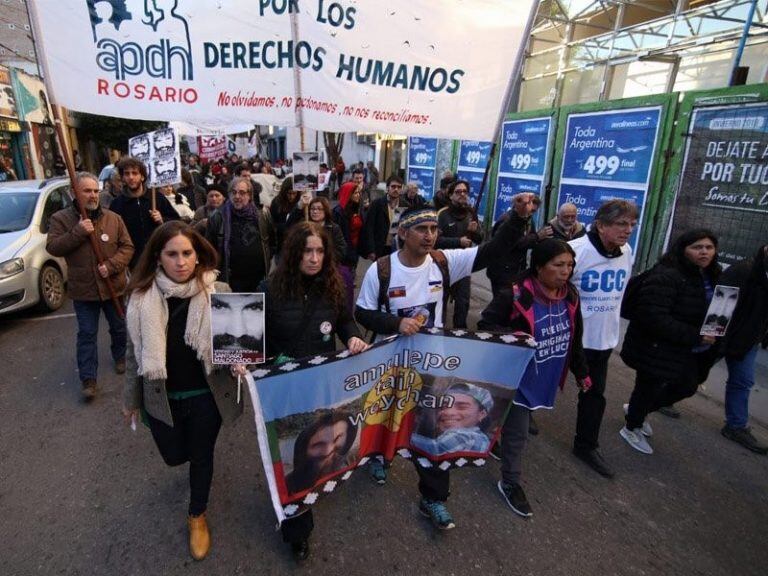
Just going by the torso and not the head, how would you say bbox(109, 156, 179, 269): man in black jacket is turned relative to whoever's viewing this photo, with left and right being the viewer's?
facing the viewer

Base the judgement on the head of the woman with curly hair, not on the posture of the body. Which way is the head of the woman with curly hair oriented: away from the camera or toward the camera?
toward the camera

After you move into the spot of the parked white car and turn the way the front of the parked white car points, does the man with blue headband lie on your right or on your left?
on your left

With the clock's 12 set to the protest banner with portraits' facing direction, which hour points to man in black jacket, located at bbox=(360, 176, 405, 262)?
The man in black jacket is roughly at 6 o'clock from the protest banner with portraits.

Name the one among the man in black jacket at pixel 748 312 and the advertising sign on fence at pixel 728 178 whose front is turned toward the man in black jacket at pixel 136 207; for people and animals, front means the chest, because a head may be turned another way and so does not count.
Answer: the advertising sign on fence

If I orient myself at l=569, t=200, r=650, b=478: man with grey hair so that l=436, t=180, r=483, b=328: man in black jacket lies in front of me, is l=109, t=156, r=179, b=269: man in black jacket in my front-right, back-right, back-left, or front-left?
front-left

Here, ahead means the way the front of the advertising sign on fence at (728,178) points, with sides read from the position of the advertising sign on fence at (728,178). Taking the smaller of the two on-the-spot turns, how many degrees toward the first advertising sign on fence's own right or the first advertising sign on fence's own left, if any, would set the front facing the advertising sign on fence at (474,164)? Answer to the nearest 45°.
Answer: approximately 90° to the first advertising sign on fence's own right

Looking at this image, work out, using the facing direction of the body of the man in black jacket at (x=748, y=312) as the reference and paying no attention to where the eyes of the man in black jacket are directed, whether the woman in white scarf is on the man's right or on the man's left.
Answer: on the man's right

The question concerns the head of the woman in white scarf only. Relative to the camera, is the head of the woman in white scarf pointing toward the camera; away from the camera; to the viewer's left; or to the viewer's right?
toward the camera

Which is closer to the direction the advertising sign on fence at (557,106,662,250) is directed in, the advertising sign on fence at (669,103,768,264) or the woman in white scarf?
the woman in white scarf

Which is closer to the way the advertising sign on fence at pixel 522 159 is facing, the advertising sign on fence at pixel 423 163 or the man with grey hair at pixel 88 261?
the man with grey hair

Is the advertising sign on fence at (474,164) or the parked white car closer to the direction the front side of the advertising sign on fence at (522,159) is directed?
the parked white car

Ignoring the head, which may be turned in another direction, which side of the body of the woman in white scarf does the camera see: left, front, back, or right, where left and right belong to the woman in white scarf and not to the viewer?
front

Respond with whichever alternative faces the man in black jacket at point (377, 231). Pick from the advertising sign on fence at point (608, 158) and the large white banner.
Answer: the advertising sign on fence

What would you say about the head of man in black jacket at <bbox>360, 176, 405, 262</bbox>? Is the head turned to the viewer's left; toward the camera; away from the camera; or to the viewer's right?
toward the camera

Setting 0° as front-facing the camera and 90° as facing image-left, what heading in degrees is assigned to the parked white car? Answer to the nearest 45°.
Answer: approximately 45°

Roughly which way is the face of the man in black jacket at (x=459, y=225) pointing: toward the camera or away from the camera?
toward the camera

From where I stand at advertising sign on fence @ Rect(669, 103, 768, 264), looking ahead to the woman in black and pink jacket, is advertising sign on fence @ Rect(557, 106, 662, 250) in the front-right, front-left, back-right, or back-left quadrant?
back-right

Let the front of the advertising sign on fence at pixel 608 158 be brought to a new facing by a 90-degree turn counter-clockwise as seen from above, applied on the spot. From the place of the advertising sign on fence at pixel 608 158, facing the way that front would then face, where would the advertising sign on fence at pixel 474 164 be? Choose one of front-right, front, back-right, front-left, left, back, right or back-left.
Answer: back

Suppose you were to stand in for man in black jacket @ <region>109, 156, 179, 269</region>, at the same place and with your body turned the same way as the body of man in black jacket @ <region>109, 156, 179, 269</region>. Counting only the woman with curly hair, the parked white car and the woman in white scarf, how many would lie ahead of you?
2
